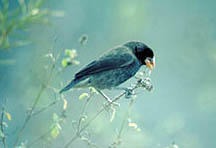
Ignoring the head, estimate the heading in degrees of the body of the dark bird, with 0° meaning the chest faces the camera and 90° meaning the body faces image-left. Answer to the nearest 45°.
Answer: approximately 270°
